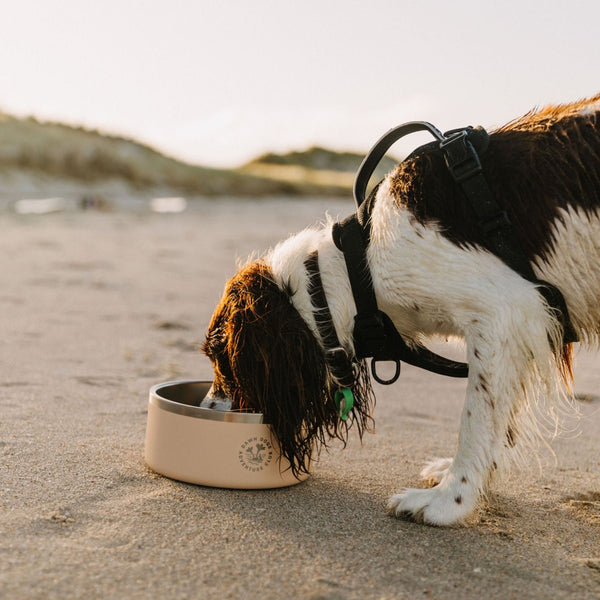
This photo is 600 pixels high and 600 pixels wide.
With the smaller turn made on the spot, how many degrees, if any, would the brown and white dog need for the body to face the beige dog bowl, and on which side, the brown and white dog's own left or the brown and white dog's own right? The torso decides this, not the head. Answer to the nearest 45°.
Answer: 0° — it already faces it

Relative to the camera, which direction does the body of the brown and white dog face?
to the viewer's left
